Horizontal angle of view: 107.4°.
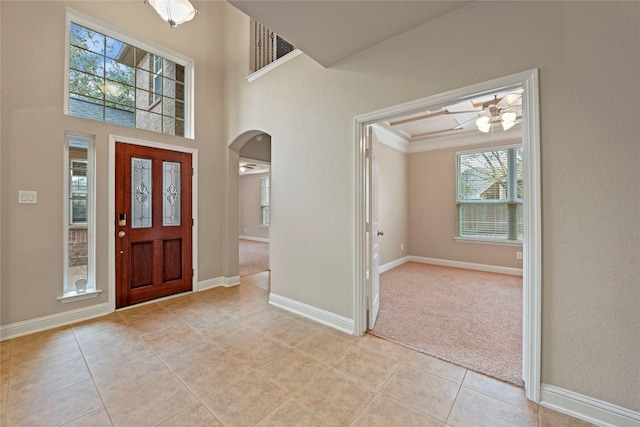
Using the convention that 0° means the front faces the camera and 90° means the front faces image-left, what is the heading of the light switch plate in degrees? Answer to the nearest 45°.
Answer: approximately 0°

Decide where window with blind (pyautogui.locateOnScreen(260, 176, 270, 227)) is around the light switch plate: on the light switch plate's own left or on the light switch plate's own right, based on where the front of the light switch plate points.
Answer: on the light switch plate's own left

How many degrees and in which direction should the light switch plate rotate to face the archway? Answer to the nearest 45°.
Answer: approximately 90° to its left

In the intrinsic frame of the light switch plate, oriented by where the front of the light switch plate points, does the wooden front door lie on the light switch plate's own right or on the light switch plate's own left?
on the light switch plate's own left

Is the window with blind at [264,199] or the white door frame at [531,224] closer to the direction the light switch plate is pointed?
the white door frame

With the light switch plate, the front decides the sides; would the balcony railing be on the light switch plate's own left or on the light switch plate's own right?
on the light switch plate's own left
